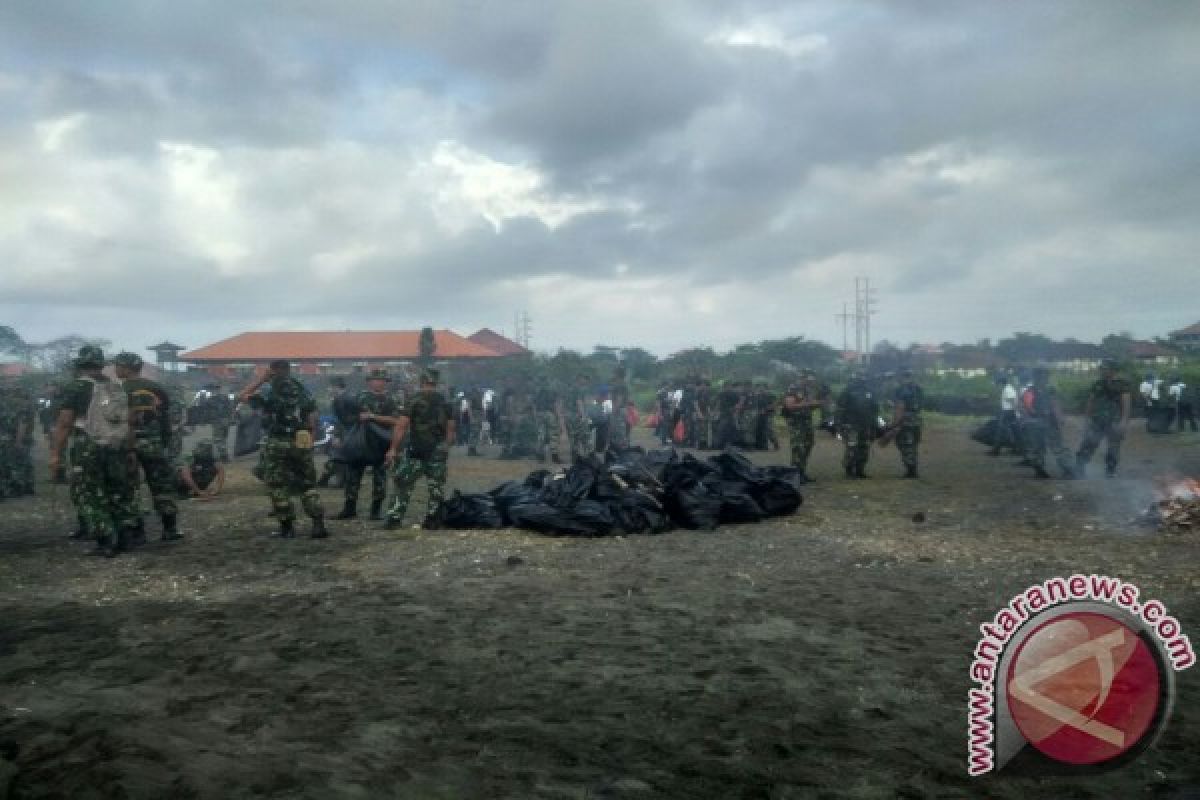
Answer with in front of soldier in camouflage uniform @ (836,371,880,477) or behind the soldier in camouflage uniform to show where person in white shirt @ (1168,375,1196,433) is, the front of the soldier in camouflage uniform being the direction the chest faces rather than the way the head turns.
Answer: in front

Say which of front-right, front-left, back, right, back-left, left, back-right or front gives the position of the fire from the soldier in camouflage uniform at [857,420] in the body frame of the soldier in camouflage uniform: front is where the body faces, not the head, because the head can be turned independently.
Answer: back-right

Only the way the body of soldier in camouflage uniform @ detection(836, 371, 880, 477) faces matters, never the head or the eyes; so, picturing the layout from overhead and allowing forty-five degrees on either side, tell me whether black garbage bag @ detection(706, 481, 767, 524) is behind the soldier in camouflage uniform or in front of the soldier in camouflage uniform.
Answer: behind

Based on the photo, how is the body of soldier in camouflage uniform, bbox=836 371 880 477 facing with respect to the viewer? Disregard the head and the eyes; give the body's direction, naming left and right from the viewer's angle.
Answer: facing away from the viewer
